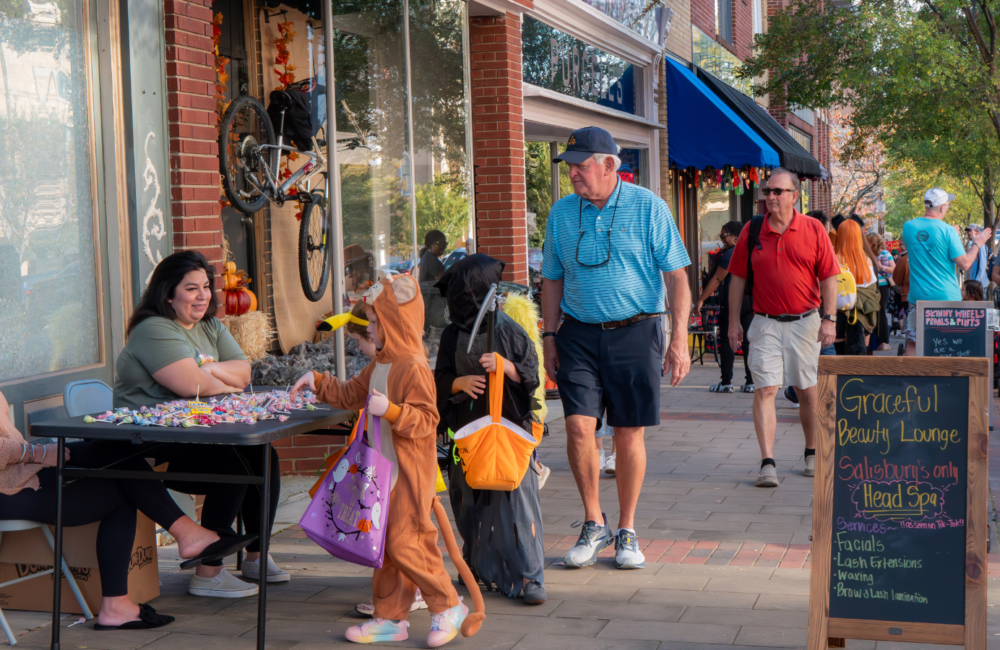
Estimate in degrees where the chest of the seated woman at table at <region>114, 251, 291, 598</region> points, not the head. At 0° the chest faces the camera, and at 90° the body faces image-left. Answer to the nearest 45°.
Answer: approximately 315°

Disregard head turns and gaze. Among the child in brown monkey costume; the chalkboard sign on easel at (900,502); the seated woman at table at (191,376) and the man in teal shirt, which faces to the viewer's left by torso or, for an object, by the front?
the child in brown monkey costume

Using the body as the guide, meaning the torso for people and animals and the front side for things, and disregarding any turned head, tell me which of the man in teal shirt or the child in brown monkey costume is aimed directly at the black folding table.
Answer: the child in brown monkey costume

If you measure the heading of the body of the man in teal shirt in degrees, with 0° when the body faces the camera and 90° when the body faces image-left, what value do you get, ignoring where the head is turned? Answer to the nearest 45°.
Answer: approximately 225°

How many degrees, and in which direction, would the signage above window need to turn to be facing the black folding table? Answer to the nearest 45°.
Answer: approximately 45° to its right

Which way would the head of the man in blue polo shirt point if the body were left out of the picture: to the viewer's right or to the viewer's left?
to the viewer's left

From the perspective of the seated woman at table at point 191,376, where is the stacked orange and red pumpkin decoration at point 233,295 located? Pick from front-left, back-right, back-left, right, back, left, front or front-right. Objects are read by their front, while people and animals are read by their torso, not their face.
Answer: back-left

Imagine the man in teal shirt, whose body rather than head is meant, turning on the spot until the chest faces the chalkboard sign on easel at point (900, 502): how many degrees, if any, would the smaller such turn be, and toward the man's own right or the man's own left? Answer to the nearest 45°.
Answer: approximately 135° to the man's own right
